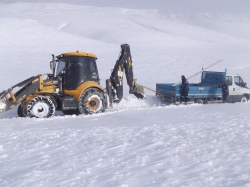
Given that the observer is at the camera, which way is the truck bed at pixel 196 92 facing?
facing to the right of the viewer

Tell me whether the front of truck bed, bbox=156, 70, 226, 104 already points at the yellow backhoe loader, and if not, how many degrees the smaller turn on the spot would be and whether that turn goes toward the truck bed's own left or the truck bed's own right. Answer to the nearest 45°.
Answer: approximately 135° to the truck bed's own right

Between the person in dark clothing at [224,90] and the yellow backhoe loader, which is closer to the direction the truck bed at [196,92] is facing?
the person in dark clothing
